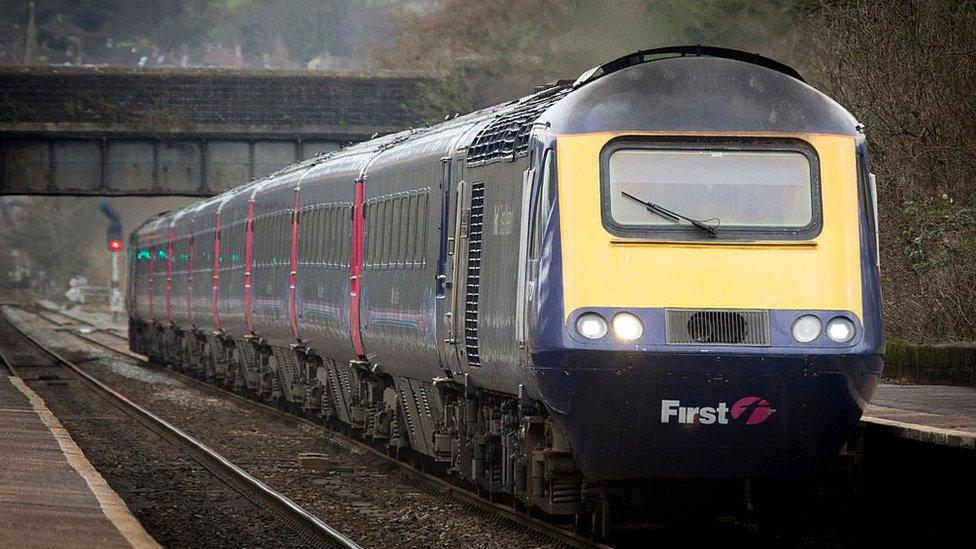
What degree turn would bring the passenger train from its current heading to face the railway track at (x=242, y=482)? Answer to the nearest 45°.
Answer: approximately 135° to its right

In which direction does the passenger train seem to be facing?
toward the camera
